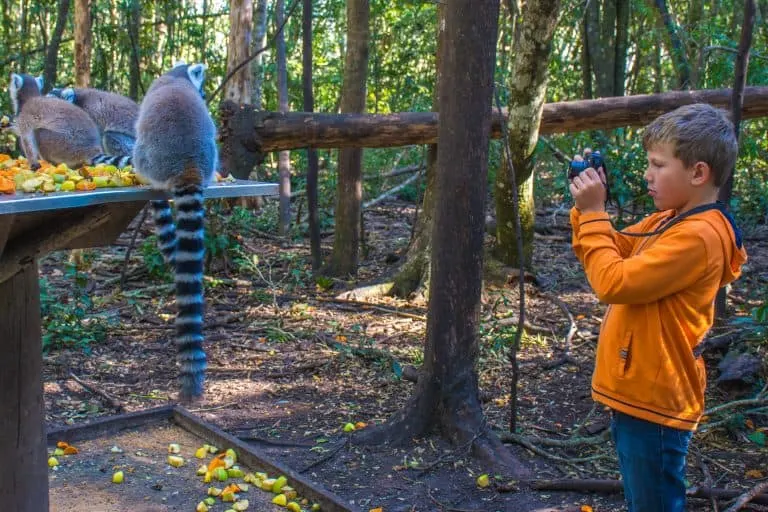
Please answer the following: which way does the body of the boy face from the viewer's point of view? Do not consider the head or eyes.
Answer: to the viewer's left

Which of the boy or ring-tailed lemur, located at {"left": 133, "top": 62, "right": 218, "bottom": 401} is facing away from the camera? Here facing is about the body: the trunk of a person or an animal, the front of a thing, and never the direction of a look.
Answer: the ring-tailed lemur

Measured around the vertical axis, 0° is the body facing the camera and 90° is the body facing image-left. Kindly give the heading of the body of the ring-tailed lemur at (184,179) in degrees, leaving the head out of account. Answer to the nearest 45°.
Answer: approximately 180°

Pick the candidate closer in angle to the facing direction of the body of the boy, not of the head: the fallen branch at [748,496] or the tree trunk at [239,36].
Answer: the tree trunk

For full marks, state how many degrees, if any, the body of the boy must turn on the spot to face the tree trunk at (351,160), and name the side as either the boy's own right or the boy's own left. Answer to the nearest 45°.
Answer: approximately 45° to the boy's own right

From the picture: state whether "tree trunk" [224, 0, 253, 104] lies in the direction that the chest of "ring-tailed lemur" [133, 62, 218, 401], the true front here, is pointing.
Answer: yes

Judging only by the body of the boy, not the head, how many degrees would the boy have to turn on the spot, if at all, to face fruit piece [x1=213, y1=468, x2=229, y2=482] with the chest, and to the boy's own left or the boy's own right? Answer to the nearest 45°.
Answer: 0° — they already face it

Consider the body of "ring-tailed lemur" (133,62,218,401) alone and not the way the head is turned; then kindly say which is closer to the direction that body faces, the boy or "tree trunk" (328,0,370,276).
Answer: the tree trunk

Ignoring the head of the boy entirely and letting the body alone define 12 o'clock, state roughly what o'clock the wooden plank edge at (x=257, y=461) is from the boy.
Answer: The wooden plank edge is roughly at 1 o'clock from the boy.

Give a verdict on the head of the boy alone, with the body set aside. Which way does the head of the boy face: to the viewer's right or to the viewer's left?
to the viewer's left

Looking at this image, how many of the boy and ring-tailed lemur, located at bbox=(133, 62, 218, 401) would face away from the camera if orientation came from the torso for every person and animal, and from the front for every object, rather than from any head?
1

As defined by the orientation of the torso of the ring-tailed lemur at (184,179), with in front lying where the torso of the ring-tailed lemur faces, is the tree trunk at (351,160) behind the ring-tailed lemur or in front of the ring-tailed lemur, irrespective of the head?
in front

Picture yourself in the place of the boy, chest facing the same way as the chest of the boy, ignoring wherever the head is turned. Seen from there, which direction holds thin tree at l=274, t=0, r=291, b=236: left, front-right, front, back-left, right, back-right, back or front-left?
front-right

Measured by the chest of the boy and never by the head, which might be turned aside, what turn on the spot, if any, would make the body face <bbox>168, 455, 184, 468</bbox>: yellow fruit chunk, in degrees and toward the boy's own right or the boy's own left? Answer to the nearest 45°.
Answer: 0° — they already face it

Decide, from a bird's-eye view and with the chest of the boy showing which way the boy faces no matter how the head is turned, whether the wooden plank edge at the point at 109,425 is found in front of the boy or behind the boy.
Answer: in front

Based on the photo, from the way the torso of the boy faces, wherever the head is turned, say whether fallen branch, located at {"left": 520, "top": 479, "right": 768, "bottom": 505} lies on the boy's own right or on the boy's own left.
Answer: on the boy's own right
